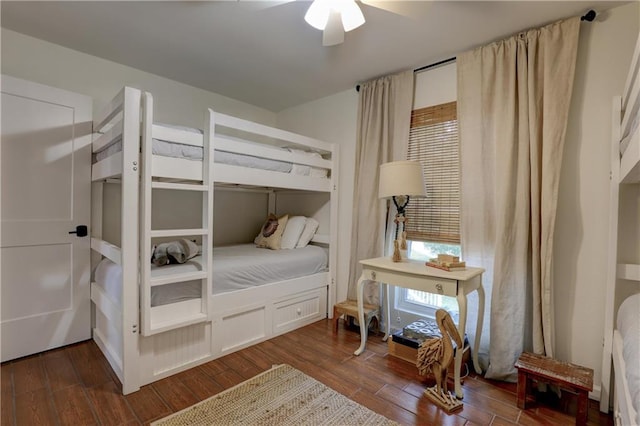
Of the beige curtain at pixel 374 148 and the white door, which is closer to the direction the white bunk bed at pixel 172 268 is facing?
the white door

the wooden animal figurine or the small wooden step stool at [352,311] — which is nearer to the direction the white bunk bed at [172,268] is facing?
the wooden animal figurine

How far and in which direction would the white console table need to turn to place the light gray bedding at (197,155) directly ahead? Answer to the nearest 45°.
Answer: approximately 45° to its right

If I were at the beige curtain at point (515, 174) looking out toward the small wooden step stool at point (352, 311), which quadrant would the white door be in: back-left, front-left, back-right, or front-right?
front-left

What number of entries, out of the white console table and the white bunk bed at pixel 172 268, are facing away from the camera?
0

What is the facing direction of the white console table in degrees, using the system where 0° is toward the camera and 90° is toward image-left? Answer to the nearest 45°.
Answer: approximately 45°

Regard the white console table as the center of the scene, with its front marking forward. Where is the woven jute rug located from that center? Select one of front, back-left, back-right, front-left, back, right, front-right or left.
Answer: front

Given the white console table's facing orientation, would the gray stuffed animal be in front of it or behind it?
in front

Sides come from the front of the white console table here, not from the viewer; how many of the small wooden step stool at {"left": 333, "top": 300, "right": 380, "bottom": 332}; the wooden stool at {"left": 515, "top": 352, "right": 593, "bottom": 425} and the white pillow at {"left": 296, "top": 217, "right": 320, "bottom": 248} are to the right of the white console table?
2

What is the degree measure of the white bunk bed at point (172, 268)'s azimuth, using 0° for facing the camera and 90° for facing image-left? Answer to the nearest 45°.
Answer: approximately 45°

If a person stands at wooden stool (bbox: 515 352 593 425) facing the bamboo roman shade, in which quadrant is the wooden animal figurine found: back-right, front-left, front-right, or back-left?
front-left

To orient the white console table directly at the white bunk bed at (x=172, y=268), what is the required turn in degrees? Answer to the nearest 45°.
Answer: approximately 45° to its right

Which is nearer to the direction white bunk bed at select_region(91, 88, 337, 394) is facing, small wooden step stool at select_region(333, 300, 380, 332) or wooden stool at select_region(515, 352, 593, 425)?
the wooden stool
